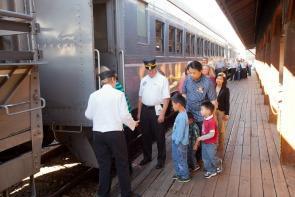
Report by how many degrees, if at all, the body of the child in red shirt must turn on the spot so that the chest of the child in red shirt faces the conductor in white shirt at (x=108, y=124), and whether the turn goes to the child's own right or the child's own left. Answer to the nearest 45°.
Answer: approximately 45° to the child's own left

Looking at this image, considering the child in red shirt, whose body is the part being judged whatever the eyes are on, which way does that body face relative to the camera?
to the viewer's left

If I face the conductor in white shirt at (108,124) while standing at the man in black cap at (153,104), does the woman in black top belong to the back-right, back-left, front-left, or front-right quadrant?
back-left

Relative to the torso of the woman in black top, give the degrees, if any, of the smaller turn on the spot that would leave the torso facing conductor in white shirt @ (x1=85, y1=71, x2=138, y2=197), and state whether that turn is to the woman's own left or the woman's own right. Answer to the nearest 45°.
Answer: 0° — they already face them

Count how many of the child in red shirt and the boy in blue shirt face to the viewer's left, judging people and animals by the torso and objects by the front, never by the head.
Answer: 2

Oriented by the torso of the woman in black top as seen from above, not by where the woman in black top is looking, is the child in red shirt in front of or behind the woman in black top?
in front

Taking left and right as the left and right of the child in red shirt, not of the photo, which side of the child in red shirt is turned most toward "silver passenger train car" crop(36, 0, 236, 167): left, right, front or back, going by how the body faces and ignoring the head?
front

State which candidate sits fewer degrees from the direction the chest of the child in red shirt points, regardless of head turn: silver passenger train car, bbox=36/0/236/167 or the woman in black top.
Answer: the silver passenger train car

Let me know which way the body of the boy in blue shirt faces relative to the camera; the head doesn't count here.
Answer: to the viewer's left

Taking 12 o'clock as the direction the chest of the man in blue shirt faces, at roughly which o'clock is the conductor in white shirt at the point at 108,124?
The conductor in white shirt is roughly at 12 o'clock from the man in blue shirt.
